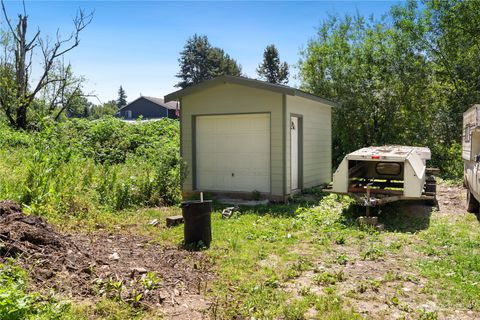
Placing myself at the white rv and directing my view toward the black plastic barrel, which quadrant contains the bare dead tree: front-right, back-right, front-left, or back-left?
front-right

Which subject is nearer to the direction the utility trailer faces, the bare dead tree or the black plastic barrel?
the black plastic barrel

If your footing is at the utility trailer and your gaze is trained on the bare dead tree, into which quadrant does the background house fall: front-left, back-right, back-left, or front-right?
front-right

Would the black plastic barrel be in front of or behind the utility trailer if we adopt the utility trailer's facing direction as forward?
in front

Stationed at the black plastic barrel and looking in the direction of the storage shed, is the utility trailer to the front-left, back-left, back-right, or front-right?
front-right

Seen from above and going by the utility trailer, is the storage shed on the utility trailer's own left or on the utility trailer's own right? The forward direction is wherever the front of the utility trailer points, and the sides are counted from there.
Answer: on the utility trailer's own right

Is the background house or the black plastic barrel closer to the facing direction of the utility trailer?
the black plastic barrel

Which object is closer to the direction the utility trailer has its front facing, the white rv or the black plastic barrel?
the black plastic barrel

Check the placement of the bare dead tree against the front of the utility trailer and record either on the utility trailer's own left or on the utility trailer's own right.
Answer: on the utility trailer's own right

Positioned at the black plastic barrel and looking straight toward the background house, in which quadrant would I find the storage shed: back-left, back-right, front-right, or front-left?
front-right
